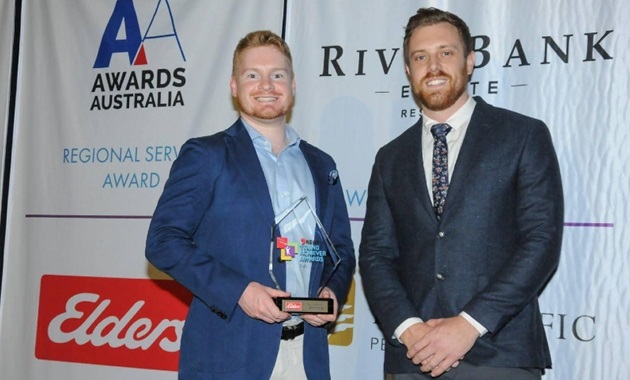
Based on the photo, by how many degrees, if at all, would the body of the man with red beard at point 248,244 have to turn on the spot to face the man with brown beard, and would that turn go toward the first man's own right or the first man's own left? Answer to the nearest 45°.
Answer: approximately 45° to the first man's own left

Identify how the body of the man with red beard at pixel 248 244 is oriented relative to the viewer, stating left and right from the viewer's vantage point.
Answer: facing the viewer and to the right of the viewer

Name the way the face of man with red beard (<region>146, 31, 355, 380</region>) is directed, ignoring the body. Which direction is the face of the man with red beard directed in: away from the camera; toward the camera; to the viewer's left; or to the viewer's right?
toward the camera

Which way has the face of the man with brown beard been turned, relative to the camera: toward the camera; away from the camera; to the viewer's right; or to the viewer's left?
toward the camera
